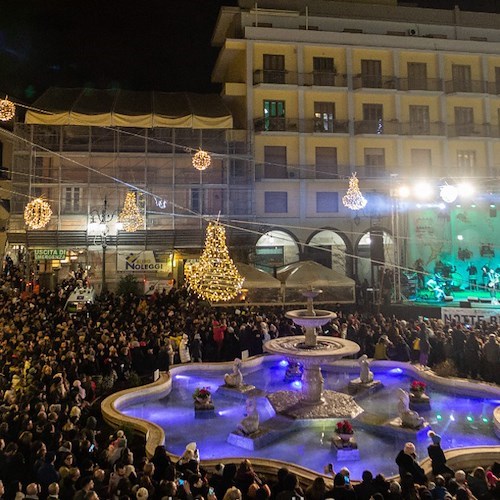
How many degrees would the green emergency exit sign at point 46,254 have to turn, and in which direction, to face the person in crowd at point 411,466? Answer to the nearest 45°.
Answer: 0° — it already faces them

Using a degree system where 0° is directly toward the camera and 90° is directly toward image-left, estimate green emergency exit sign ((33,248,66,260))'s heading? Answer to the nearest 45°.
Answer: approximately 0°

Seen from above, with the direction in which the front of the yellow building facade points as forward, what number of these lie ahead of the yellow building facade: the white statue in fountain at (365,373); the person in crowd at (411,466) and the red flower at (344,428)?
3

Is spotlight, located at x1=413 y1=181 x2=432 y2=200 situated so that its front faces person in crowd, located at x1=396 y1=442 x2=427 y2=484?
yes

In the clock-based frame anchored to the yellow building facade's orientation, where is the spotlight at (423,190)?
The spotlight is roughly at 11 o'clock from the yellow building facade.

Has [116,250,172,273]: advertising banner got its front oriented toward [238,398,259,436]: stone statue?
yes
